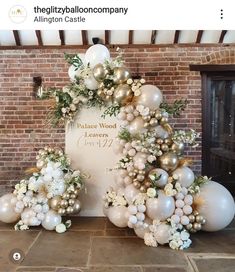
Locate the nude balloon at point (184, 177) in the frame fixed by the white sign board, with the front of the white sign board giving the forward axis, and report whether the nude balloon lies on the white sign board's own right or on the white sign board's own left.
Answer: on the white sign board's own left

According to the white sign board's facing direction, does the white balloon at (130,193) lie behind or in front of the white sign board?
in front

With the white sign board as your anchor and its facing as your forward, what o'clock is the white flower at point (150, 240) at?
The white flower is roughly at 11 o'clock from the white sign board.

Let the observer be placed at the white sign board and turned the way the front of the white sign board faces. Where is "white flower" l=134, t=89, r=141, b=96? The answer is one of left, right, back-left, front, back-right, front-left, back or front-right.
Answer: front-left

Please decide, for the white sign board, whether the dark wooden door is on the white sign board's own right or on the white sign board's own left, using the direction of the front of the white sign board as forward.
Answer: on the white sign board's own left

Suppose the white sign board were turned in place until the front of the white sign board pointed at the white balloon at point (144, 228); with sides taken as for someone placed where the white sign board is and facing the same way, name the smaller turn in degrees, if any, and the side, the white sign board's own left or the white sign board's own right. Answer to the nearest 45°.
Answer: approximately 45° to the white sign board's own left

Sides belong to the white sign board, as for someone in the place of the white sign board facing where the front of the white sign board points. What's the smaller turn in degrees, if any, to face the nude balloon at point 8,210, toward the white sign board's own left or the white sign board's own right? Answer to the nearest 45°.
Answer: approximately 90° to the white sign board's own right

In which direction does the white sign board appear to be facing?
toward the camera
